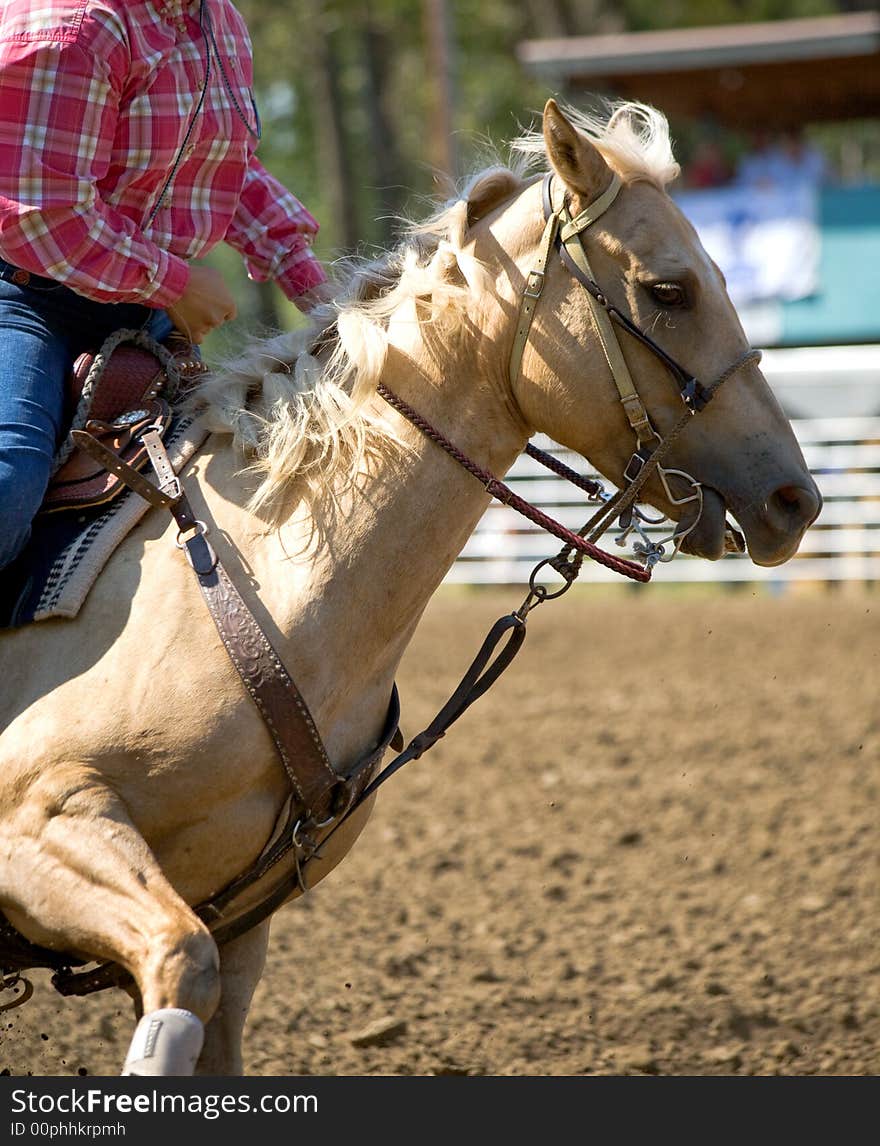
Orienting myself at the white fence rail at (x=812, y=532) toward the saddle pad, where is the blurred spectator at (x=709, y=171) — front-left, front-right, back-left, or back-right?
back-right

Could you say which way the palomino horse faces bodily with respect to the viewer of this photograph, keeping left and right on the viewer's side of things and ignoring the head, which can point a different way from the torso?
facing to the right of the viewer
